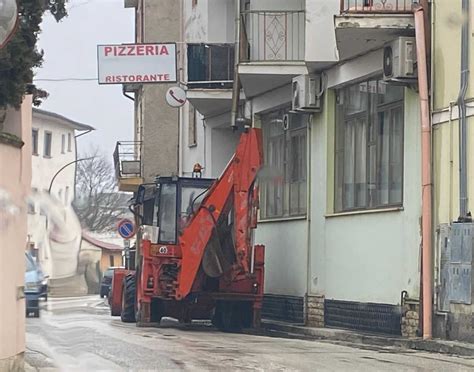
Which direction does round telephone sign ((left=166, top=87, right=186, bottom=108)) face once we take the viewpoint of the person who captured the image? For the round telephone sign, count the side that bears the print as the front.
facing the viewer

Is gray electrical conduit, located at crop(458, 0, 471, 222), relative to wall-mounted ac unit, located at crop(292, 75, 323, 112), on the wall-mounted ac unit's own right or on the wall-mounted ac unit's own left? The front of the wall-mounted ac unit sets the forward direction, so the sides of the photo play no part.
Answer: on the wall-mounted ac unit's own left

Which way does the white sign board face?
toward the camera

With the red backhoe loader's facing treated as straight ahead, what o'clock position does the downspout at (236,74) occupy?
The downspout is roughly at 2 o'clock from the red backhoe loader.
